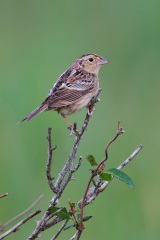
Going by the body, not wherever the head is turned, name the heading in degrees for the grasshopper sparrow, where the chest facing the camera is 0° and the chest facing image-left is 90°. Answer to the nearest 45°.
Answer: approximately 270°

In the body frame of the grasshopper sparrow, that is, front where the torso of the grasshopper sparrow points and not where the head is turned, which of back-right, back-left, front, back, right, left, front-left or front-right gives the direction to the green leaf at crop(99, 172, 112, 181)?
front
